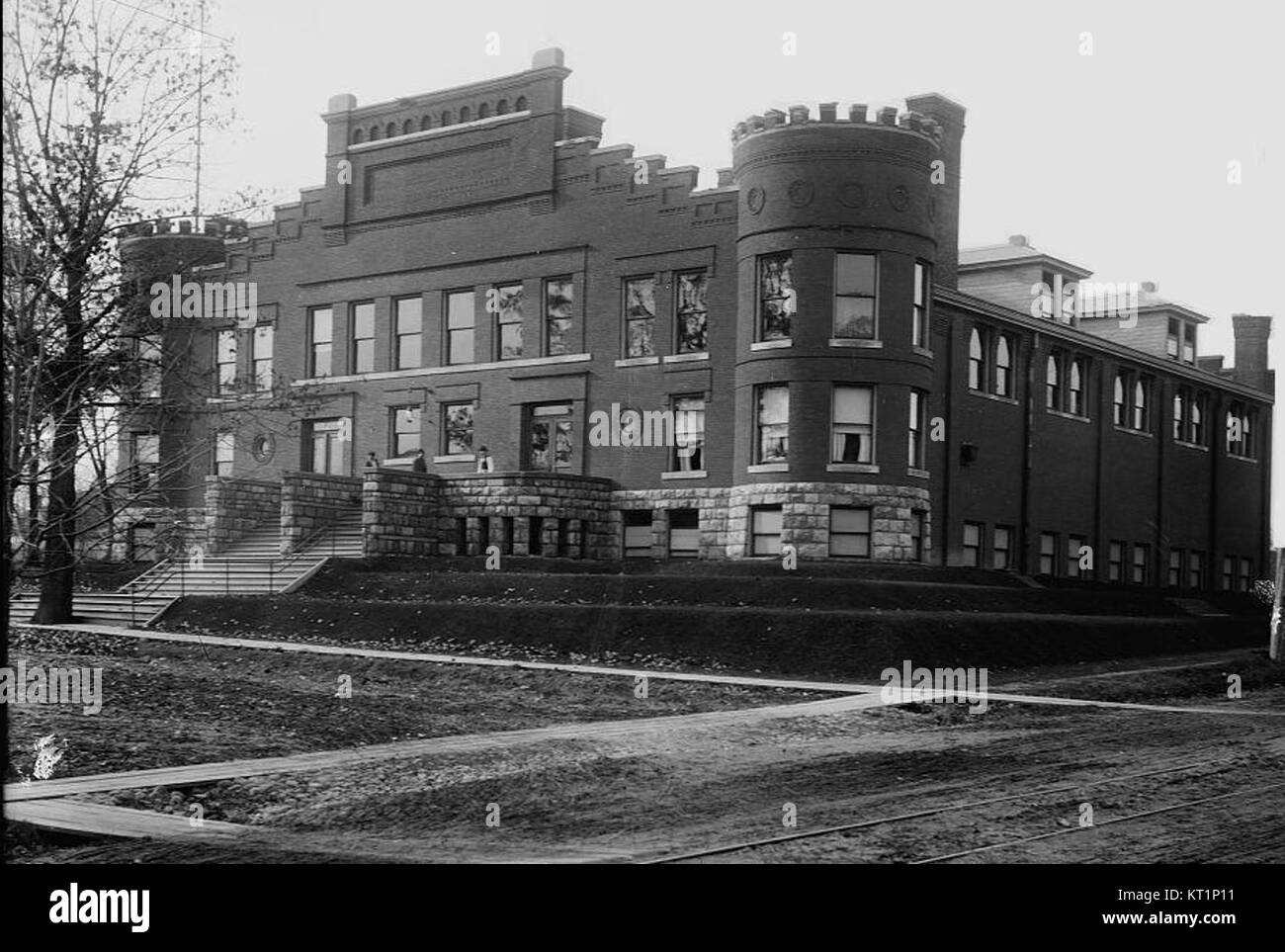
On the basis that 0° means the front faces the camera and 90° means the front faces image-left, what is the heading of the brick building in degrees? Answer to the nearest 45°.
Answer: approximately 45°

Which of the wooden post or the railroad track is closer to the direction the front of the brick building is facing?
the railroad track

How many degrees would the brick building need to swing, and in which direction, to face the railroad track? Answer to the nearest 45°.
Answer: approximately 45° to its left

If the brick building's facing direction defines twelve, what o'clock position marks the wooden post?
The wooden post is roughly at 9 o'clock from the brick building.
